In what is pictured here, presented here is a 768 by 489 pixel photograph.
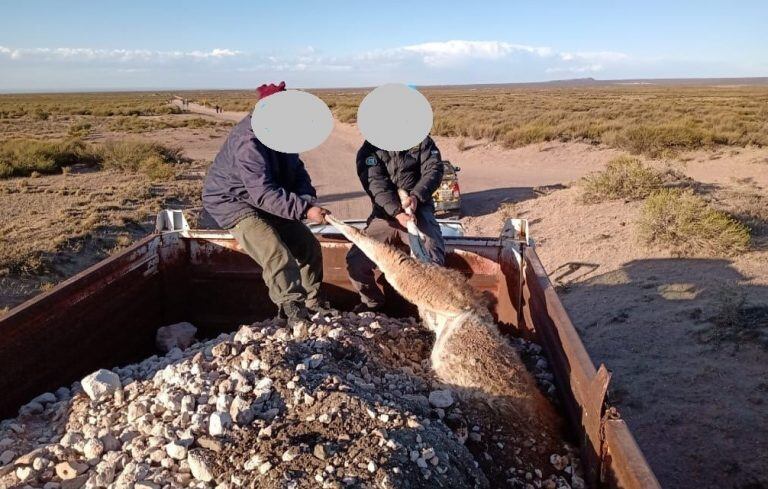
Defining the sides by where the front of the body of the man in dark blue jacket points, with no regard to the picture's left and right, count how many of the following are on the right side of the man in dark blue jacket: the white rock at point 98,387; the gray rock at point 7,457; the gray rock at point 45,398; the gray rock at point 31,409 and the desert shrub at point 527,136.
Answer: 4

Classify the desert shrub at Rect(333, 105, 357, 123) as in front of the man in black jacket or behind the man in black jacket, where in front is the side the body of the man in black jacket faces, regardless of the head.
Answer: behind

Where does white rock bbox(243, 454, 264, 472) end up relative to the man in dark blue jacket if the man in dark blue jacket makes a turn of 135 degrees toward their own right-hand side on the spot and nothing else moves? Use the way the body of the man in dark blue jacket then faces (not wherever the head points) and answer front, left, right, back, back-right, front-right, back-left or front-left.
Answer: left

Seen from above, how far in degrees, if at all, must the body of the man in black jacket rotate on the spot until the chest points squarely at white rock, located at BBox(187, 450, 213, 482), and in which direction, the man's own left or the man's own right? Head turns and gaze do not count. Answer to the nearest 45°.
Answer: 0° — they already face it

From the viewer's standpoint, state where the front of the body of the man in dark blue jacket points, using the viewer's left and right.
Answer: facing the viewer and to the right of the viewer

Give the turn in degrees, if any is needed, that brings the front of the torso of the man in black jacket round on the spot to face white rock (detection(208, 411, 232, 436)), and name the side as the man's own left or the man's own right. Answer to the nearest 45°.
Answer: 0° — they already face it

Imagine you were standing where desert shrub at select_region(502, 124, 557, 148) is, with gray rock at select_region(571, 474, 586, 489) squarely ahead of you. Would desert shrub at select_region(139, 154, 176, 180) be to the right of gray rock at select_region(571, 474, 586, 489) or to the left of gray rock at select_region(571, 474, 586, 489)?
right

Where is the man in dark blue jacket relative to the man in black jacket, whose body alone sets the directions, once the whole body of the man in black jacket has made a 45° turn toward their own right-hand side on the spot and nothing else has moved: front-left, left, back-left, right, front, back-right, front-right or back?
front

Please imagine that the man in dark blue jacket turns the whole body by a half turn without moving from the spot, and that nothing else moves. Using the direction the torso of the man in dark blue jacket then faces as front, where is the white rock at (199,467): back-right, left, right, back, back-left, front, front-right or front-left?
back-left

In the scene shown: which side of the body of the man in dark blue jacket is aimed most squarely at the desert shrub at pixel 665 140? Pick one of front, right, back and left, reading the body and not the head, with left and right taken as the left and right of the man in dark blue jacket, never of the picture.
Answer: left

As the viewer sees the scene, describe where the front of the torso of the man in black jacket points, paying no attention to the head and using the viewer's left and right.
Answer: facing the viewer

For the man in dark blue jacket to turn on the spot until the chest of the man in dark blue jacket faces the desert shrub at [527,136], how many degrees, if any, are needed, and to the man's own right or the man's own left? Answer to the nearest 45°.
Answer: approximately 90° to the man's own left

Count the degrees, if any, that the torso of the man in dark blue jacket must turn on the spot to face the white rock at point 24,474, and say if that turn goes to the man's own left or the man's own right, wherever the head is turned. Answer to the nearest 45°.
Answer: approximately 90° to the man's own right
